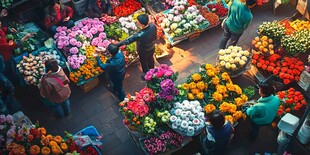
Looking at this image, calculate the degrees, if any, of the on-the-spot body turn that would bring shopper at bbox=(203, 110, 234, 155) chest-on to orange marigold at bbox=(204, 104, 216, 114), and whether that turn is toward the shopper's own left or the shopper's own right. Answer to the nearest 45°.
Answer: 0° — they already face it

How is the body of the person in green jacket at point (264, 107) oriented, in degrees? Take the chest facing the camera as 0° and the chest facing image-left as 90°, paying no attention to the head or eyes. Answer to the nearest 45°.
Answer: approximately 135°

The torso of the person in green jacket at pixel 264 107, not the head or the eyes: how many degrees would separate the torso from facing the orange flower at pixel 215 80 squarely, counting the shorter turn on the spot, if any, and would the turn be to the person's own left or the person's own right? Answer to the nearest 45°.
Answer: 0° — they already face it

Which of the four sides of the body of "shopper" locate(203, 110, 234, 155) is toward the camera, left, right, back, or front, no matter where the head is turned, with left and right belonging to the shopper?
back

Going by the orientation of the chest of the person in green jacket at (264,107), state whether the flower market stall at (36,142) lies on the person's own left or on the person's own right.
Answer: on the person's own left

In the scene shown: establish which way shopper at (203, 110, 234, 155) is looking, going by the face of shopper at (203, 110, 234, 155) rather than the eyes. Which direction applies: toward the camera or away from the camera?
away from the camera

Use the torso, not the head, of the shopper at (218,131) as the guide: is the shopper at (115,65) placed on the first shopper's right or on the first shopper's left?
on the first shopper's left

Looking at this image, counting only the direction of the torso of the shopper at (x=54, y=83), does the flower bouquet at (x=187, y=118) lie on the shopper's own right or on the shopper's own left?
on the shopper's own right

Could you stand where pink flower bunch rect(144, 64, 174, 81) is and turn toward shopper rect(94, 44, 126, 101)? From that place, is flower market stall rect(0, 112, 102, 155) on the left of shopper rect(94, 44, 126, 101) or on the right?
left
